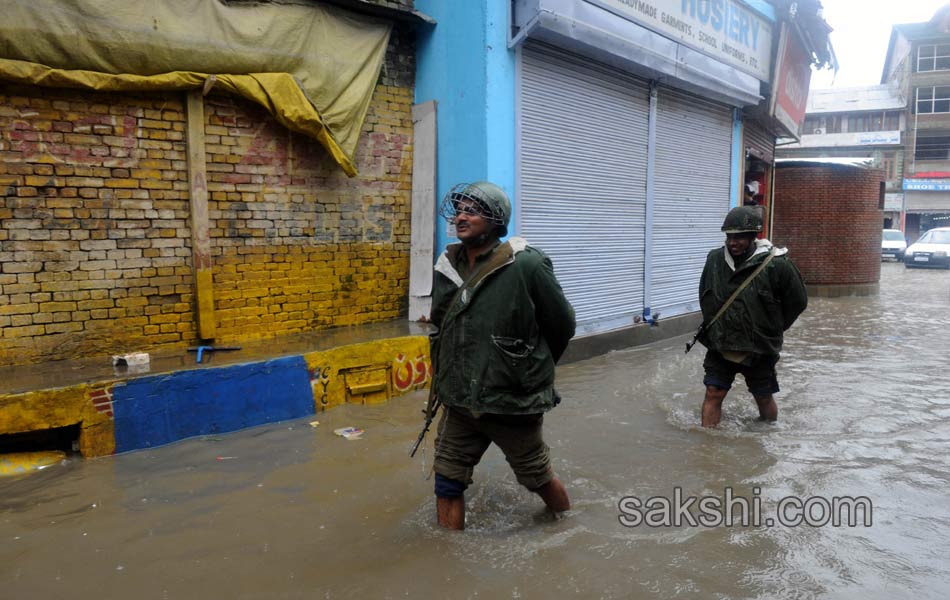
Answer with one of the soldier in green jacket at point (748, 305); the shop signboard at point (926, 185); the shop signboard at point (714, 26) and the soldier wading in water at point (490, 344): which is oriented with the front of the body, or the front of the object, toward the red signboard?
the shop signboard at point (926, 185)

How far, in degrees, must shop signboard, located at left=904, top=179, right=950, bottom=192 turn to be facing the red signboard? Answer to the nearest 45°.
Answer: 0° — it already faces it

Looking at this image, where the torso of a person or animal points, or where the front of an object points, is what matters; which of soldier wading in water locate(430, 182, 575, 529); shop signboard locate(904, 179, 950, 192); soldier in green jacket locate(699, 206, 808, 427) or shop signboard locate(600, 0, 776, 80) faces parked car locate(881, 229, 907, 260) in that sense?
shop signboard locate(904, 179, 950, 192)

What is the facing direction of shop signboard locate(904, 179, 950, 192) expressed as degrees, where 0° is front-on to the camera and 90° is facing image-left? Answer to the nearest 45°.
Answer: approximately 0°

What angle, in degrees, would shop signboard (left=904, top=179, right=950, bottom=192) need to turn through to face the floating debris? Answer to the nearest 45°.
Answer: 0° — it already faces it

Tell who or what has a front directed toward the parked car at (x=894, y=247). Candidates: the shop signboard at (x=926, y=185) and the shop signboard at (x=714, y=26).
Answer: the shop signboard at (x=926, y=185)

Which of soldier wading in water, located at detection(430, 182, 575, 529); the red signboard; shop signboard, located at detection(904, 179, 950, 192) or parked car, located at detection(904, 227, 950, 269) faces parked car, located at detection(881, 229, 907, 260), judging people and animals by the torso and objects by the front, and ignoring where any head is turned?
the shop signboard

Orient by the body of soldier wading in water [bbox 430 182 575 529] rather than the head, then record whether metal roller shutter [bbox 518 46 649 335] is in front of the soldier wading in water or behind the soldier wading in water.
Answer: behind
